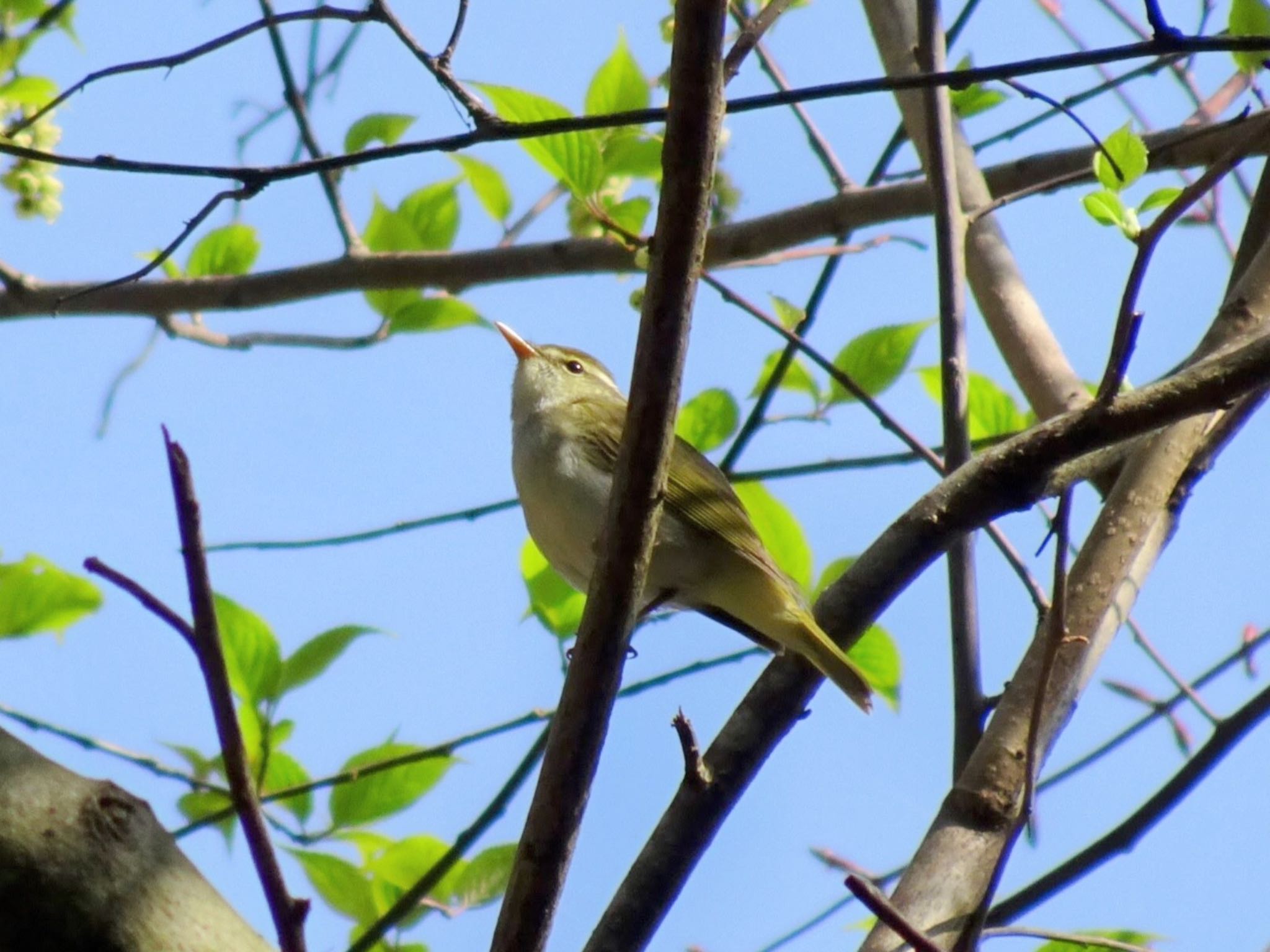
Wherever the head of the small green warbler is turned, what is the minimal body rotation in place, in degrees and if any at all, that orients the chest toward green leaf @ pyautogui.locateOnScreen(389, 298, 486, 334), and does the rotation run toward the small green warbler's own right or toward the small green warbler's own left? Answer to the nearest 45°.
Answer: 0° — it already faces it

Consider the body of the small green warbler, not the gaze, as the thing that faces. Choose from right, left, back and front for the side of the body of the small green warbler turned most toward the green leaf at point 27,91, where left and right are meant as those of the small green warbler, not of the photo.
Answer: front

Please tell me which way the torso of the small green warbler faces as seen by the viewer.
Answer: to the viewer's left

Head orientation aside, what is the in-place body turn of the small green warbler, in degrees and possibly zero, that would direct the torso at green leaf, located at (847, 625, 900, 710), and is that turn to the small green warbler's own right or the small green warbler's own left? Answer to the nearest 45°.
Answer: approximately 135° to the small green warbler's own left

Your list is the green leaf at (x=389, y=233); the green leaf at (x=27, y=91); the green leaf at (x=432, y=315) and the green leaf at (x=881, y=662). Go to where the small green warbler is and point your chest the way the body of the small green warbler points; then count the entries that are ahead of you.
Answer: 3

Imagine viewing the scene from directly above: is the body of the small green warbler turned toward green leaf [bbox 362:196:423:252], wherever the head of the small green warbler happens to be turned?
yes

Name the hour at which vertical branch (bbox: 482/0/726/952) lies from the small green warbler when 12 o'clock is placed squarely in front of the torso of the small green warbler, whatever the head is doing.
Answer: The vertical branch is roughly at 9 o'clock from the small green warbler.
